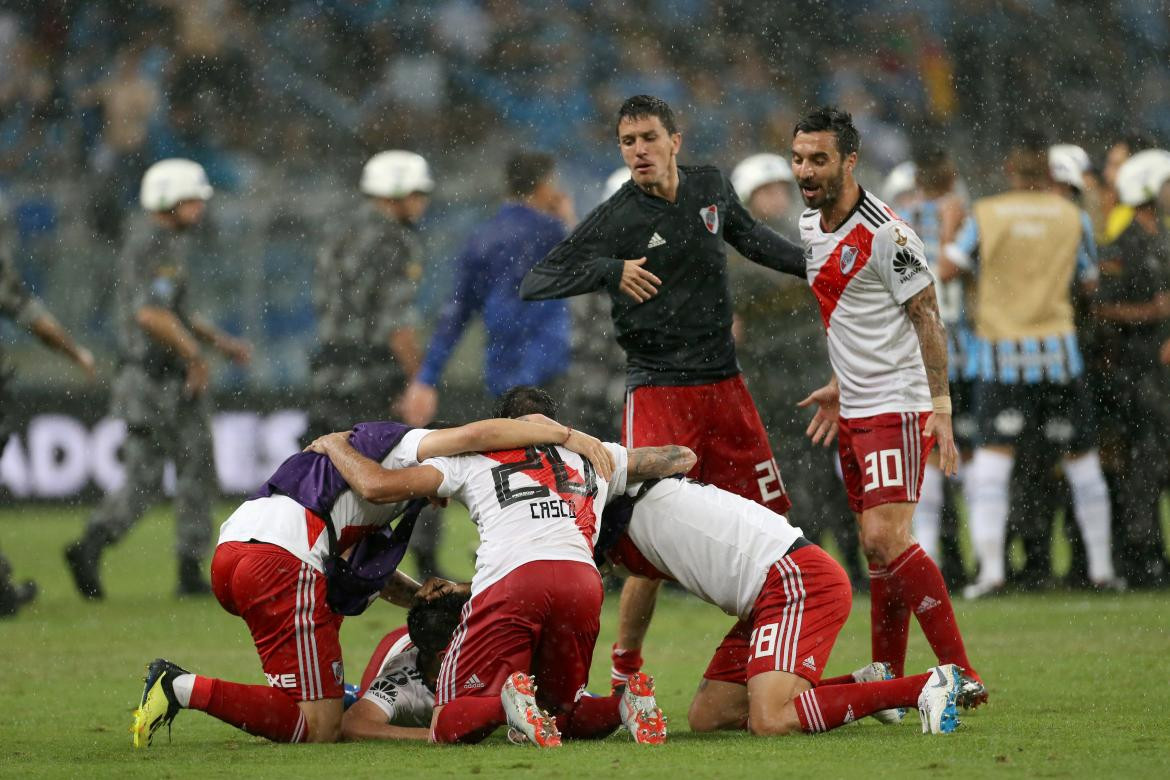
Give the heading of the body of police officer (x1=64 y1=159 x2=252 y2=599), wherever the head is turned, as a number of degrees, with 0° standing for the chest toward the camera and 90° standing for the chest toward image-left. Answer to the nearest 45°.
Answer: approximately 270°

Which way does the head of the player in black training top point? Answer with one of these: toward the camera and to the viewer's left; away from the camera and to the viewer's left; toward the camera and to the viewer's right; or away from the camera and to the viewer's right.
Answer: toward the camera and to the viewer's left

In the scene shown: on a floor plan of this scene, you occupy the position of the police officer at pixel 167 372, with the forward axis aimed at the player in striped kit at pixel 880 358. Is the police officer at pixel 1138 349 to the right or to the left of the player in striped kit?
left

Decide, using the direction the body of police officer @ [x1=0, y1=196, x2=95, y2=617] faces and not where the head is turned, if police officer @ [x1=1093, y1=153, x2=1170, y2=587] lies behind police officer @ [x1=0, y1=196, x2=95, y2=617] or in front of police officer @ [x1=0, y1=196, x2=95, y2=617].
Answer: in front

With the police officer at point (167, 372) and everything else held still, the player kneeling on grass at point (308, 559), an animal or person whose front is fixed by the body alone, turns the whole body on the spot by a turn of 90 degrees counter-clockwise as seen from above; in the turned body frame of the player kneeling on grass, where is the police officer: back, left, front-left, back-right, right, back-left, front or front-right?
front

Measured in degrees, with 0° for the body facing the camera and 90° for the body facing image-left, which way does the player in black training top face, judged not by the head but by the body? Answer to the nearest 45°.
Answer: approximately 0°

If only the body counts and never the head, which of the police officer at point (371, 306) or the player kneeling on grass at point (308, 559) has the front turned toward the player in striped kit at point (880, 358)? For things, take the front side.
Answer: the player kneeling on grass

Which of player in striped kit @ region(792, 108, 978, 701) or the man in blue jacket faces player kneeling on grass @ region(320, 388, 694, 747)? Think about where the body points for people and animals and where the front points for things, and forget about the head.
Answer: the player in striped kit

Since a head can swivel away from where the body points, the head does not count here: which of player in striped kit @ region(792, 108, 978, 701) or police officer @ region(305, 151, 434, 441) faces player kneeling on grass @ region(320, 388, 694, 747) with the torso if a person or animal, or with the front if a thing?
the player in striped kit

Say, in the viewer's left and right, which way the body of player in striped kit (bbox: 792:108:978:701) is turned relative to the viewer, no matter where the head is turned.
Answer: facing the viewer and to the left of the viewer

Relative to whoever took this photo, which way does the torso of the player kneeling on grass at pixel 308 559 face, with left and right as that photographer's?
facing to the right of the viewer

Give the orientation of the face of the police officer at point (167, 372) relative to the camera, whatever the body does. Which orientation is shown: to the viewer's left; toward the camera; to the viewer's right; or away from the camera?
to the viewer's right
